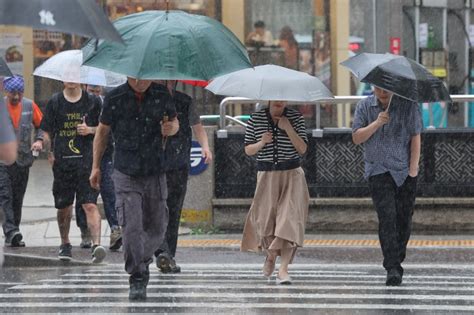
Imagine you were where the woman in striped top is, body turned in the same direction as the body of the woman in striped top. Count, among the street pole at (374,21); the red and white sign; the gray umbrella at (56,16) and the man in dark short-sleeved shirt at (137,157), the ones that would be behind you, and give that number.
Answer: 2

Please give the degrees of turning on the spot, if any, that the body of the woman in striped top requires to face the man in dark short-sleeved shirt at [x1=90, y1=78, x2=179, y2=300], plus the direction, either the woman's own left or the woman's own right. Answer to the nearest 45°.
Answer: approximately 45° to the woman's own right

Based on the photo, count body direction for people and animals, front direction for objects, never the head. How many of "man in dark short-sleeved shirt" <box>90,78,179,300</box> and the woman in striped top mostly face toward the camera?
2

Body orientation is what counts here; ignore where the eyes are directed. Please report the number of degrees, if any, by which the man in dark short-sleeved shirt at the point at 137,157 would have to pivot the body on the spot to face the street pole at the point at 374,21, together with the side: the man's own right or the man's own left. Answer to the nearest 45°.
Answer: approximately 180°

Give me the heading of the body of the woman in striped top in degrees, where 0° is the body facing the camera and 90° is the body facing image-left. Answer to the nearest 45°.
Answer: approximately 0°

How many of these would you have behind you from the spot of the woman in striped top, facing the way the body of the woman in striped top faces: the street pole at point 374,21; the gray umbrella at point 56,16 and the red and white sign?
2

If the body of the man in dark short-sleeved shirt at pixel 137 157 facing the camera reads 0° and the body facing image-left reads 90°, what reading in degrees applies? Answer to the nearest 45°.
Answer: approximately 0°

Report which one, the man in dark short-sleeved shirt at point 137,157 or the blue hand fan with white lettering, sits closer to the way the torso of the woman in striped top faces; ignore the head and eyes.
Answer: the man in dark short-sleeved shirt
